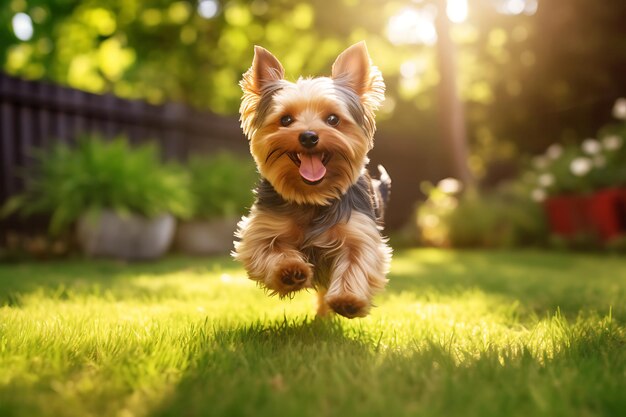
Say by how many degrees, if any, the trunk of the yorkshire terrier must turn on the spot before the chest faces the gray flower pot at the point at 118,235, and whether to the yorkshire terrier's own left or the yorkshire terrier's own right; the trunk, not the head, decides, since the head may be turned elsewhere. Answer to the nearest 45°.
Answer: approximately 135° to the yorkshire terrier's own right

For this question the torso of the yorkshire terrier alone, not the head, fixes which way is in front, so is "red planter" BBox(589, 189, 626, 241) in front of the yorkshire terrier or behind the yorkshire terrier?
behind

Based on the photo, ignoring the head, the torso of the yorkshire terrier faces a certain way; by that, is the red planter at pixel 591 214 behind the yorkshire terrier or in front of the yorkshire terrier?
behind

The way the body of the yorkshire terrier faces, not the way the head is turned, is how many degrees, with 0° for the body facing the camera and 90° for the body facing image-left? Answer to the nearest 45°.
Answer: approximately 0°

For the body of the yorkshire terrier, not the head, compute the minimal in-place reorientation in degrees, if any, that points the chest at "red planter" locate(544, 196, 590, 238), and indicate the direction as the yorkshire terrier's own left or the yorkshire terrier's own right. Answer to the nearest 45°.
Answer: approximately 135° to the yorkshire terrier's own left

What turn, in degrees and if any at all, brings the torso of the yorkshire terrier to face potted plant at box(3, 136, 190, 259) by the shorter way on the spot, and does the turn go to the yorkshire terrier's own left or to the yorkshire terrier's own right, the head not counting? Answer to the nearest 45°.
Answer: approximately 135° to the yorkshire terrier's own right

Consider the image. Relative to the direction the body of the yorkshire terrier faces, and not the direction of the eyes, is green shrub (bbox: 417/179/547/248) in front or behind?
behind

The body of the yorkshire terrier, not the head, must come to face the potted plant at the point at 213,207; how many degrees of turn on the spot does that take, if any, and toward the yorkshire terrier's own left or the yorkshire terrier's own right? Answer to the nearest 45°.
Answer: approximately 180°

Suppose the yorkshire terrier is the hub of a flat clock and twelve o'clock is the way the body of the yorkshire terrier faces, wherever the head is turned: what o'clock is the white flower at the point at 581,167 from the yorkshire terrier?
The white flower is roughly at 7 o'clock from the yorkshire terrier.
